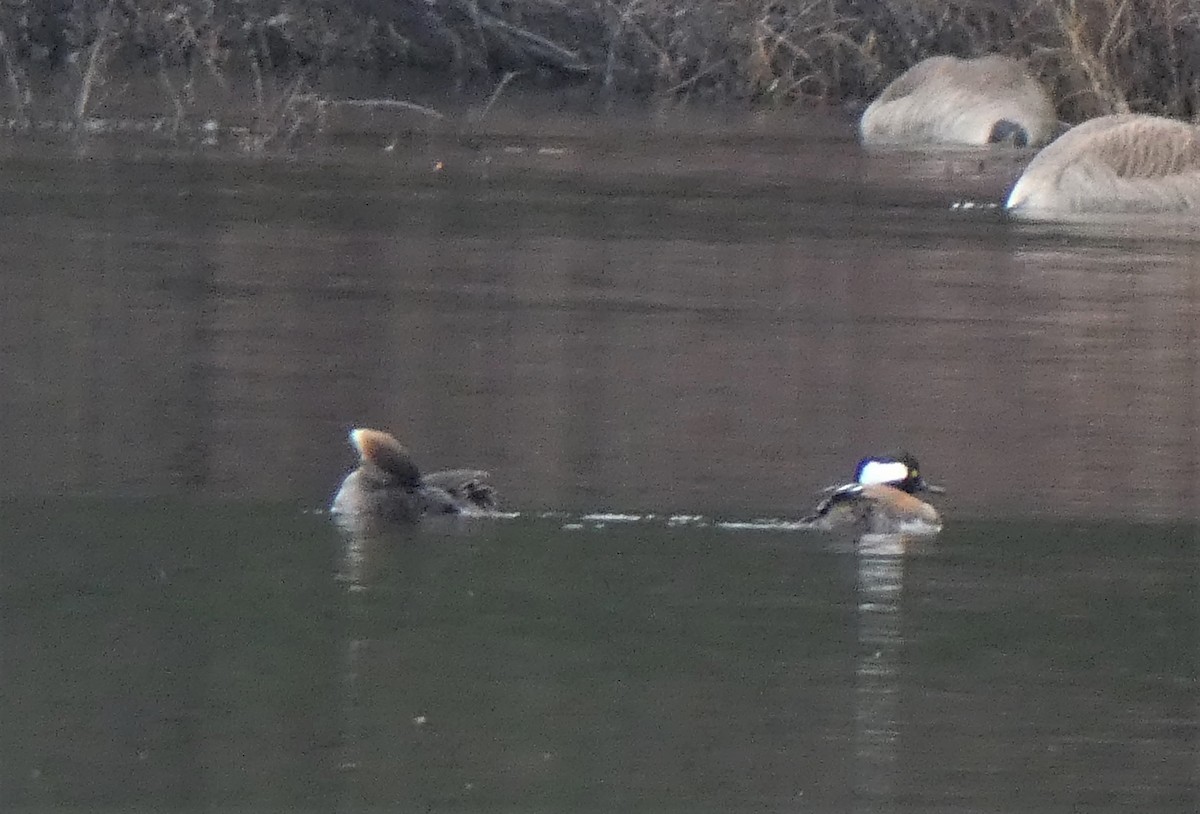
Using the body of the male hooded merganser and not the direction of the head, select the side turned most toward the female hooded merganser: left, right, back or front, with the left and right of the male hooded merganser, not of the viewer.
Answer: back

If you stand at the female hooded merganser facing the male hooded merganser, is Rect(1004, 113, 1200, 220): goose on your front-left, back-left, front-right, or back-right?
front-left

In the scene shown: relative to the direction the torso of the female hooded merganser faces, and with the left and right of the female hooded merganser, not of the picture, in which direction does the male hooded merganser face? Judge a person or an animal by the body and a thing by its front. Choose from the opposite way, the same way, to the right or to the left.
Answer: the opposite way

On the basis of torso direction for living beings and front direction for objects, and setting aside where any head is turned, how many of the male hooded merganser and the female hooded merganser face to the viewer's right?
1

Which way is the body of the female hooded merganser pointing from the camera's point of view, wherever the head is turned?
to the viewer's left

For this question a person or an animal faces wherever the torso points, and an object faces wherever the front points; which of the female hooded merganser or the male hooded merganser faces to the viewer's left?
the female hooded merganser

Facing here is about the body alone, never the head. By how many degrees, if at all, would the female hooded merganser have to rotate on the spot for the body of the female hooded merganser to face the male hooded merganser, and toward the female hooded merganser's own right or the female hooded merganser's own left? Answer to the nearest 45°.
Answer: approximately 180°

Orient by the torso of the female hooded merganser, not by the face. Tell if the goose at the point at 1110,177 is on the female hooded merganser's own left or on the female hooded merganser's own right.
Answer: on the female hooded merganser's own right

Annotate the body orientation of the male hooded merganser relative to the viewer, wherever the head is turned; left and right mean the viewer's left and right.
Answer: facing to the right of the viewer

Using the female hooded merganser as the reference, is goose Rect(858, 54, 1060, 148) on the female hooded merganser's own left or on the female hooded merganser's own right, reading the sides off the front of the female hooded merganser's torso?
on the female hooded merganser's own right

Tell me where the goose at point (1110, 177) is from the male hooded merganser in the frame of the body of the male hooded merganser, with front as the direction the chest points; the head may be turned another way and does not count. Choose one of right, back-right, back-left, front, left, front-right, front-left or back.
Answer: left
